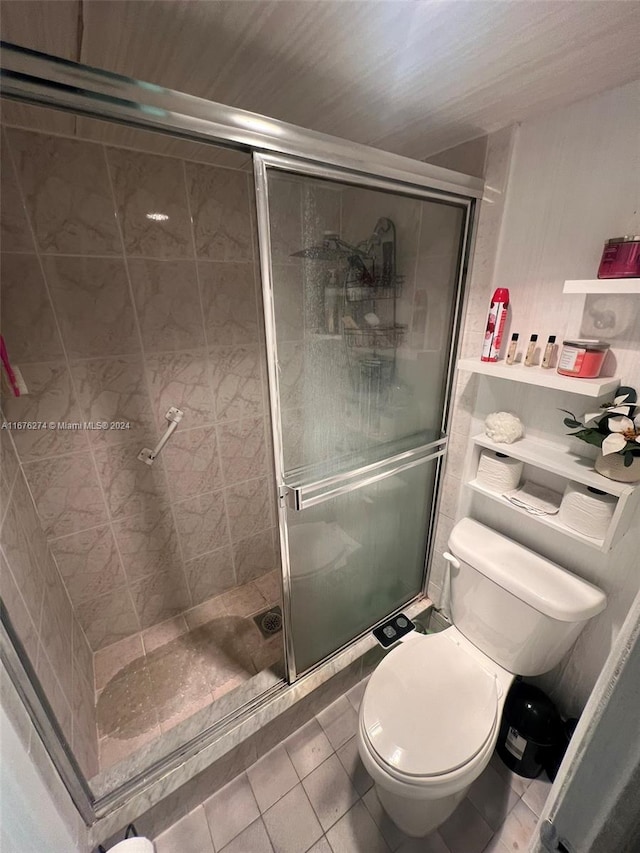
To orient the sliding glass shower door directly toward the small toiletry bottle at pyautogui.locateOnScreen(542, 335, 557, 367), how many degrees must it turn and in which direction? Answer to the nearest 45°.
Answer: approximately 45° to its left

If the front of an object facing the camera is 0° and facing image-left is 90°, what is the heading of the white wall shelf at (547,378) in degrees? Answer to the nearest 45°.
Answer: approximately 45°

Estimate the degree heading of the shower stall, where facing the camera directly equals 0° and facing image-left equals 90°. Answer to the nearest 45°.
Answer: approximately 315°

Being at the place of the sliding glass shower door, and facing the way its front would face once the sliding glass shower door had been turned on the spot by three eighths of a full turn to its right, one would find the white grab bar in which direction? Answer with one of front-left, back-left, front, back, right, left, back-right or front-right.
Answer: front

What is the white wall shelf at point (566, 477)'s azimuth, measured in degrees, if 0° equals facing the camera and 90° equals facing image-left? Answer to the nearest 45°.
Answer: approximately 45°

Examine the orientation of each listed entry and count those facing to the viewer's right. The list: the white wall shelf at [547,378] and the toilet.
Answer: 0

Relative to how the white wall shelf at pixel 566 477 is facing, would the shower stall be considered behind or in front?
in front
